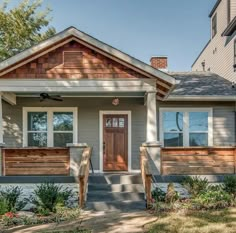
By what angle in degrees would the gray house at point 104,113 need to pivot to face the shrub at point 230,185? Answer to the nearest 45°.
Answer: approximately 45° to its left

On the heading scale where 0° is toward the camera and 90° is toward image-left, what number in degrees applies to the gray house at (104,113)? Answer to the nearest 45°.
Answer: approximately 0°

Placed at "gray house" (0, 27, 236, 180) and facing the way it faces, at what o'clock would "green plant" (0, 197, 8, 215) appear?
The green plant is roughly at 1 o'clock from the gray house.

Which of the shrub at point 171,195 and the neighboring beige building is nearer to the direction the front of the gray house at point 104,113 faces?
the shrub

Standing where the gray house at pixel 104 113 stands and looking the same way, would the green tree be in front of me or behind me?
behind

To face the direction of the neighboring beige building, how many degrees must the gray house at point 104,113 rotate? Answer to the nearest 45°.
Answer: approximately 135° to its left
